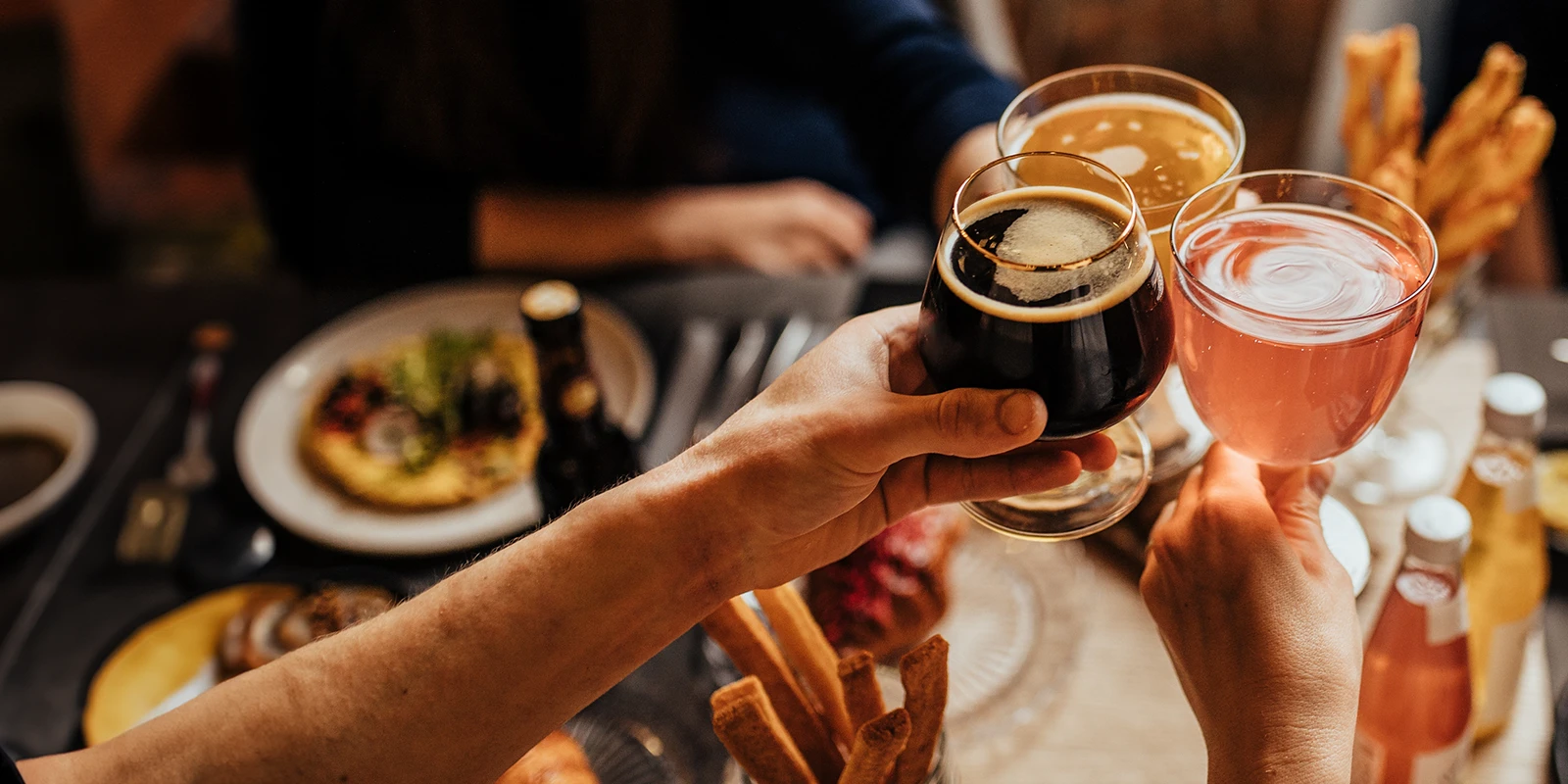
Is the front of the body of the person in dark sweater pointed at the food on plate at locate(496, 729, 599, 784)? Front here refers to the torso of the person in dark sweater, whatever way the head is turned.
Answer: yes

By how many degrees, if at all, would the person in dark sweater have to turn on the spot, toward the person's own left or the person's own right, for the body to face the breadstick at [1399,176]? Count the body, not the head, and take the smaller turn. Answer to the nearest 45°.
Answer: approximately 45° to the person's own left

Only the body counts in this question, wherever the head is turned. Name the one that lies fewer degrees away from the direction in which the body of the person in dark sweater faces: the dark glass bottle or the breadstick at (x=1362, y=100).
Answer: the dark glass bottle

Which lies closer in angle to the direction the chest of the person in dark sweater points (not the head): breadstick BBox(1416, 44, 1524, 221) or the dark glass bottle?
the dark glass bottle

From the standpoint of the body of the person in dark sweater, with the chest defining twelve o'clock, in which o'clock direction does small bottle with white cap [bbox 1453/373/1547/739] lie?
The small bottle with white cap is roughly at 11 o'clock from the person in dark sweater.

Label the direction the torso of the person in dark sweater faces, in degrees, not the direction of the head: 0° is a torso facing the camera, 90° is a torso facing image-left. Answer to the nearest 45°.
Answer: approximately 0°
